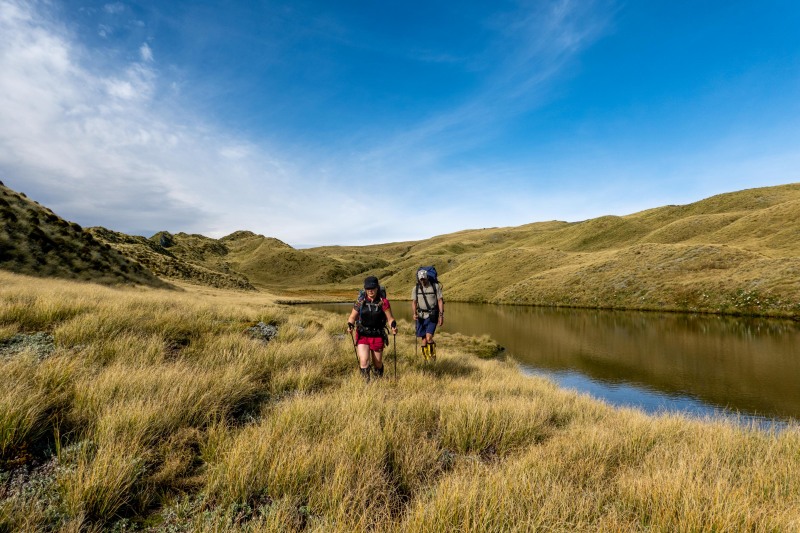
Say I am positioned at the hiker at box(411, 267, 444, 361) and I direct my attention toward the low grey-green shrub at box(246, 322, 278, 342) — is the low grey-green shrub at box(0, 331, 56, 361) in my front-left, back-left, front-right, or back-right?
front-left

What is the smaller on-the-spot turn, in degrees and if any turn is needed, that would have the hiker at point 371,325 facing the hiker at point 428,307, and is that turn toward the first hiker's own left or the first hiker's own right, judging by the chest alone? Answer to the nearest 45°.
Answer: approximately 135° to the first hiker's own left

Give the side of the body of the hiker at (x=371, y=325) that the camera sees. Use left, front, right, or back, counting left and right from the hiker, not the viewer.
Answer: front

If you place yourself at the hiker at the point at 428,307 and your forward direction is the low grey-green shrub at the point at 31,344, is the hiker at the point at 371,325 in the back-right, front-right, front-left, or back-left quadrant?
front-left

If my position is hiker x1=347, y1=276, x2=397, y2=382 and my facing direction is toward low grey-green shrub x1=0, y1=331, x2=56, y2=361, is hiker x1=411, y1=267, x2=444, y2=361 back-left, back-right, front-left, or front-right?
back-right

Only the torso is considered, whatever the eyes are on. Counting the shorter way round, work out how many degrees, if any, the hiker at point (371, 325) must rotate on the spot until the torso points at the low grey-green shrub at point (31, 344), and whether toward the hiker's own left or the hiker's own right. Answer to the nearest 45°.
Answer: approximately 90° to the hiker's own right

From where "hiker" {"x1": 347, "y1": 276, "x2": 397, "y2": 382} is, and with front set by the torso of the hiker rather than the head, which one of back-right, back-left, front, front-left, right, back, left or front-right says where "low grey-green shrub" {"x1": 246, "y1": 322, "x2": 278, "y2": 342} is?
back-right

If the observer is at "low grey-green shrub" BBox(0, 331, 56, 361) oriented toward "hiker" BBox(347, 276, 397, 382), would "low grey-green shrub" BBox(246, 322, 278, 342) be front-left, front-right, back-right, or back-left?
front-left
